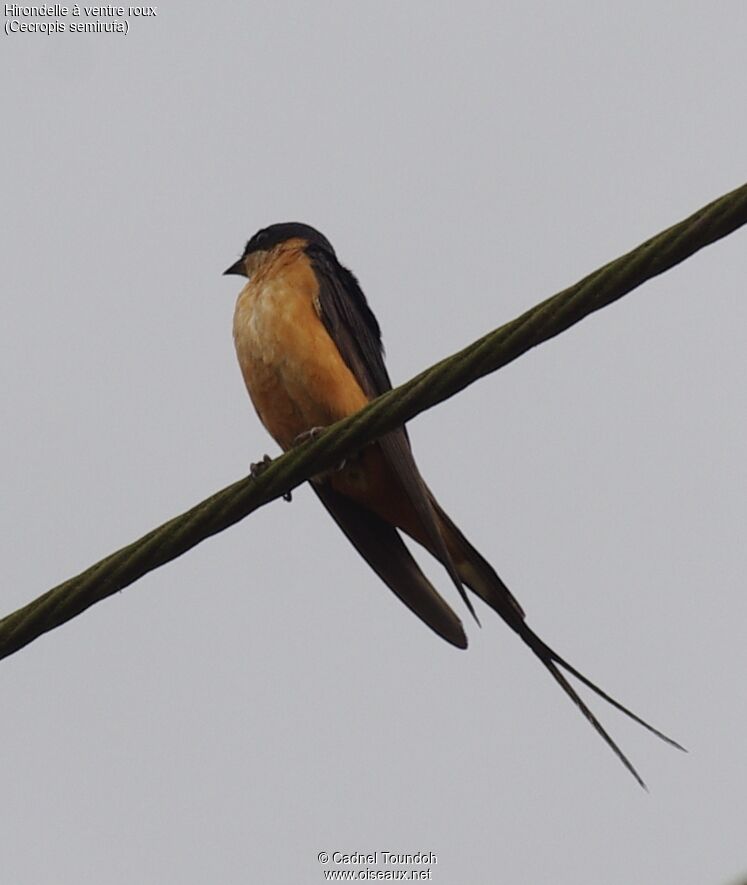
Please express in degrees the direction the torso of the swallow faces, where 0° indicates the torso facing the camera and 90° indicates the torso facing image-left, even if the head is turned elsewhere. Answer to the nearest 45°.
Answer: approximately 45°
